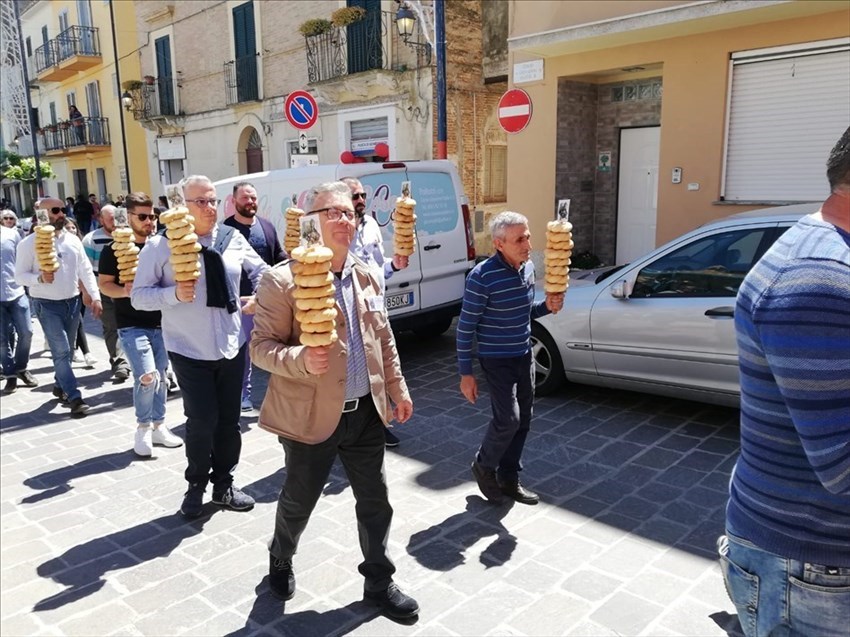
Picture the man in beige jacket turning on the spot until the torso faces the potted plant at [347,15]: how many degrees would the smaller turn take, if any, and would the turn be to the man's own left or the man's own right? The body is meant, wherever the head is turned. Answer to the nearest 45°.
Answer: approximately 135° to the man's own left

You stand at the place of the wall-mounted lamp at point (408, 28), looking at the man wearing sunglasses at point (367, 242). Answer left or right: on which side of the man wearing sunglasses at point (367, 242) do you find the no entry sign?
left

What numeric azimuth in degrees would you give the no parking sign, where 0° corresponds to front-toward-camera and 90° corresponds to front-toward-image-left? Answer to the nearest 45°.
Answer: approximately 0°

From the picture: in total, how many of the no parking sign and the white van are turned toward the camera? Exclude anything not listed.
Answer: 1

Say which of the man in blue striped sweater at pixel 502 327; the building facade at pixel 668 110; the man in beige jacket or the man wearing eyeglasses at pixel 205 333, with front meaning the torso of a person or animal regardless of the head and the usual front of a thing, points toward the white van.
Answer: the building facade

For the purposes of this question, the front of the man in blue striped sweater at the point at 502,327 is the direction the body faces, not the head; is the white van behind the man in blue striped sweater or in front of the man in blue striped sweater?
behind

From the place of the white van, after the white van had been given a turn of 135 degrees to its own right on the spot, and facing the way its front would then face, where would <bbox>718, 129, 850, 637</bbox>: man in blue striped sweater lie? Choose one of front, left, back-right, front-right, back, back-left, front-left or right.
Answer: right

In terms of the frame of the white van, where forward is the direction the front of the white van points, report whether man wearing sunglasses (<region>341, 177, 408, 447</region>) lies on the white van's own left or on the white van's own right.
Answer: on the white van's own left

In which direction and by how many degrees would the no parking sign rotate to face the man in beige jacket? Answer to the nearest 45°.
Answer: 0° — it already faces them

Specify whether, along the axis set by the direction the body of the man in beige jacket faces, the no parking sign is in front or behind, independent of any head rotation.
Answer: behind
